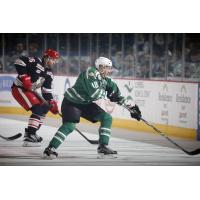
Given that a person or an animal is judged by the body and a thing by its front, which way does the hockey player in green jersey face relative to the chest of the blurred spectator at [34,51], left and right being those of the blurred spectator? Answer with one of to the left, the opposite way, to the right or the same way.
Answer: to the left

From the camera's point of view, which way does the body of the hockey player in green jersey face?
to the viewer's right

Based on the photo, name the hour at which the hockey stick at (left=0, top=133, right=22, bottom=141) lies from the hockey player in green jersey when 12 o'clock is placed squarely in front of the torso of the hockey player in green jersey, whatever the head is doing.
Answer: The hockey stick is roughly at 6 o'clock from the hockey player in green jersey.

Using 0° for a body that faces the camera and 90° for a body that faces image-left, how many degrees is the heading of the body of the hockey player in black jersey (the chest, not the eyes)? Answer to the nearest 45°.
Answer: approximately 315°

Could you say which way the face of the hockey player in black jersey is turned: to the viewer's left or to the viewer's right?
to the viewer's right

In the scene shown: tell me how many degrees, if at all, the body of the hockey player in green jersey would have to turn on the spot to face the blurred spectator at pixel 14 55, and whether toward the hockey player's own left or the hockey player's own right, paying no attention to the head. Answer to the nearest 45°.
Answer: approximately 180°

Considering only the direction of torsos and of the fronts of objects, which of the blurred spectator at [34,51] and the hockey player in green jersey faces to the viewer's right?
the hockey player in green jersey

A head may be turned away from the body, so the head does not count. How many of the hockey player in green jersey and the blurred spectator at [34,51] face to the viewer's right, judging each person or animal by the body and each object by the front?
1
